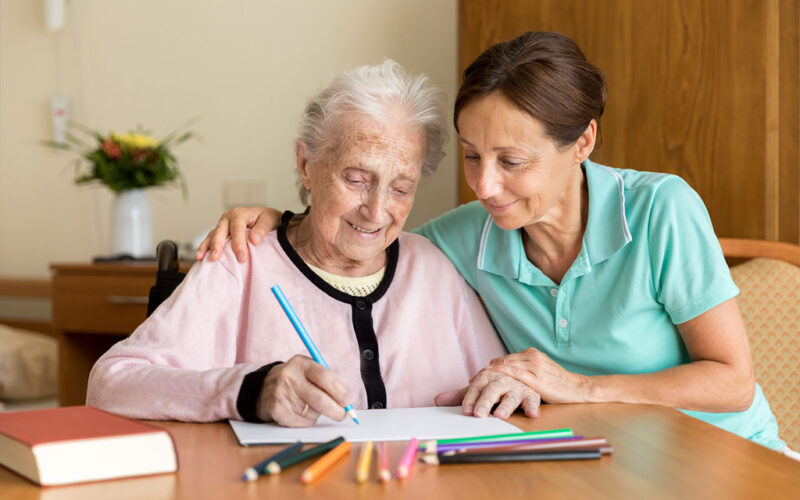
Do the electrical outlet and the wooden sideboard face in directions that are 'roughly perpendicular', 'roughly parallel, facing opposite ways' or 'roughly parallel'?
roughly parallel

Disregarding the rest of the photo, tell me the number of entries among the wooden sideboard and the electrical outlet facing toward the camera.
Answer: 2

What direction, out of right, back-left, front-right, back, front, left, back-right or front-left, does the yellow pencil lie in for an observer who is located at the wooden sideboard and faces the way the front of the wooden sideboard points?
front

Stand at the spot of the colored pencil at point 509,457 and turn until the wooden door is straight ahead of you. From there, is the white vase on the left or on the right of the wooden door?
left

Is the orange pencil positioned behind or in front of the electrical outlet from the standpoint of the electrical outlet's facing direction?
in front

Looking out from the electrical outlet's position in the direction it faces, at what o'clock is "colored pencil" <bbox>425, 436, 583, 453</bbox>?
The colored pencil is roughly at 12 o'clock from the electrical outlet.

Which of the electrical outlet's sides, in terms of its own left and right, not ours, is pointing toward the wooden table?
front

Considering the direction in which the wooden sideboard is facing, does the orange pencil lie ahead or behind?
ahead

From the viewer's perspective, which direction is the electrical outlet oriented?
toward the camera

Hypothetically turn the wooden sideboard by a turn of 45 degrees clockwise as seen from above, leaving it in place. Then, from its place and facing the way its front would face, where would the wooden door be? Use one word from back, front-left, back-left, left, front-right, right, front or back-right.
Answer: left

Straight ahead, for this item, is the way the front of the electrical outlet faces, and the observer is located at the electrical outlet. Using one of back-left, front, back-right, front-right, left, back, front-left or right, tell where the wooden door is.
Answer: front-left

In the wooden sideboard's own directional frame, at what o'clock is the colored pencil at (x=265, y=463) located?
The colored pencil is roughly at 12 o'clock from the wooden sideboard.

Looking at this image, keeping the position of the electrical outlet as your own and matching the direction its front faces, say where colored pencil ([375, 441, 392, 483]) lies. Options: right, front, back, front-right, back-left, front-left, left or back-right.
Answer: front

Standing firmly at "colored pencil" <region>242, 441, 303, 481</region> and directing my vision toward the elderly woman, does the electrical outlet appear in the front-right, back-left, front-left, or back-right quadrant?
front-left

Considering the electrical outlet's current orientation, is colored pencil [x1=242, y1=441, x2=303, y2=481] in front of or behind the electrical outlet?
in front

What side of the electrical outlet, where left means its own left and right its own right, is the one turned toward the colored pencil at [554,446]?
front
